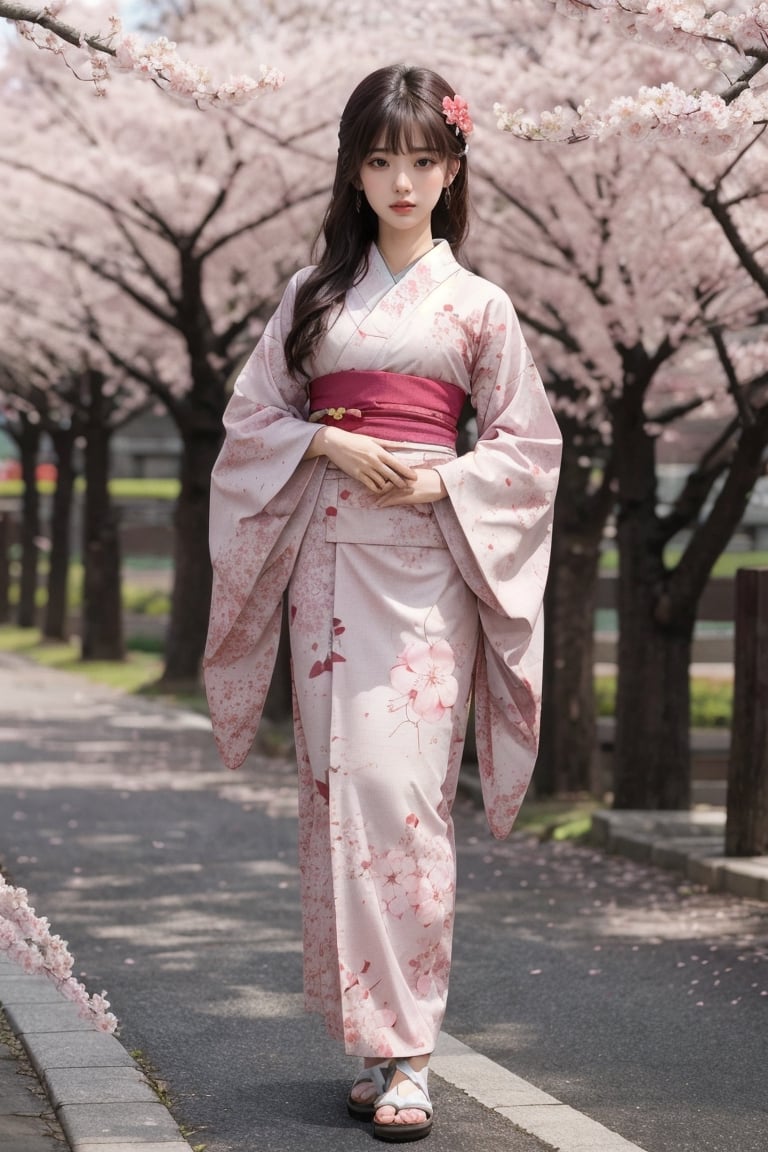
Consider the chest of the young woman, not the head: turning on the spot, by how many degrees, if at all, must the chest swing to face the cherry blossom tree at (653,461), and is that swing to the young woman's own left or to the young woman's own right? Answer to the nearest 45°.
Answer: approximately 180°

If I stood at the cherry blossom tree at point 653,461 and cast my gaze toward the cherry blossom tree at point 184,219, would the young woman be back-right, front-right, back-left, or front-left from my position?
back-left

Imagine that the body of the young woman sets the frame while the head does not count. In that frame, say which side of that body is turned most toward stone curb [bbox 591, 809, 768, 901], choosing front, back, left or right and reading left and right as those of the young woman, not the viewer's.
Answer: back

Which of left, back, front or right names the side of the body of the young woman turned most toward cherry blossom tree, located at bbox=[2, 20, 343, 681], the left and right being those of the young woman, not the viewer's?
back

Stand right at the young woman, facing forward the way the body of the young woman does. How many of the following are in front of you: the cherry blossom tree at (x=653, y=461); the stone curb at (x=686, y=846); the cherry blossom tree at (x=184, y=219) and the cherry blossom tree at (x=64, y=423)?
0

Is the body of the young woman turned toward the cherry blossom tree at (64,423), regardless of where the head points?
no

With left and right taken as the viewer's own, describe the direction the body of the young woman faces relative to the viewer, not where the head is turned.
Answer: facing the viewer

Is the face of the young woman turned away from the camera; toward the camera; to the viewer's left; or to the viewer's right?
toward the camera
